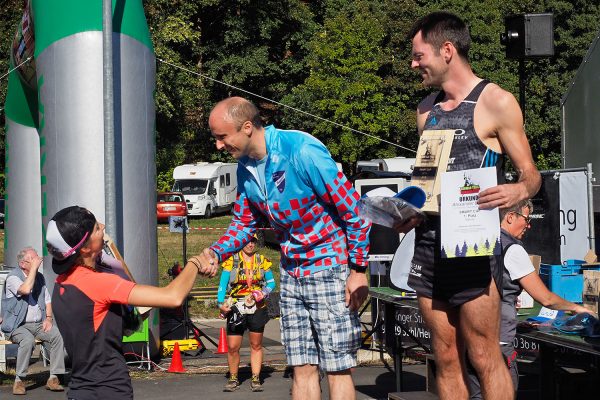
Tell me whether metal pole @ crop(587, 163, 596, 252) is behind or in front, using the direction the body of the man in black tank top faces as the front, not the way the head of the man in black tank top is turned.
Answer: behind

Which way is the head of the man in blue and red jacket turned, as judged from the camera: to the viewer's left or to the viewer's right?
to the viewer's left

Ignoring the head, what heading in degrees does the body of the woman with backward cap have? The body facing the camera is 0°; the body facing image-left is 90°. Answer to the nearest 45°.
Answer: approximately 225°

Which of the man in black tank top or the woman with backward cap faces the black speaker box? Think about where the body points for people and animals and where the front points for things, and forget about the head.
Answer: the woman with backward cap

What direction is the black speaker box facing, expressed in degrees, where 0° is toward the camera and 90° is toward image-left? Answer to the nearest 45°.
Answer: approximately 315°

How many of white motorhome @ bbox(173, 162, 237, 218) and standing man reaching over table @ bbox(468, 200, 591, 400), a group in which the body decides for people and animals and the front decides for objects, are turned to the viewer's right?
1

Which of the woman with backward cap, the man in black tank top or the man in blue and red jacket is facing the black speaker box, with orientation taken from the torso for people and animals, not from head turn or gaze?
the woman with backward cap

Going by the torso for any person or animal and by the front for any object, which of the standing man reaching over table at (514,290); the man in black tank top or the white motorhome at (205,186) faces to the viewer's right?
the standing man reaching over table
